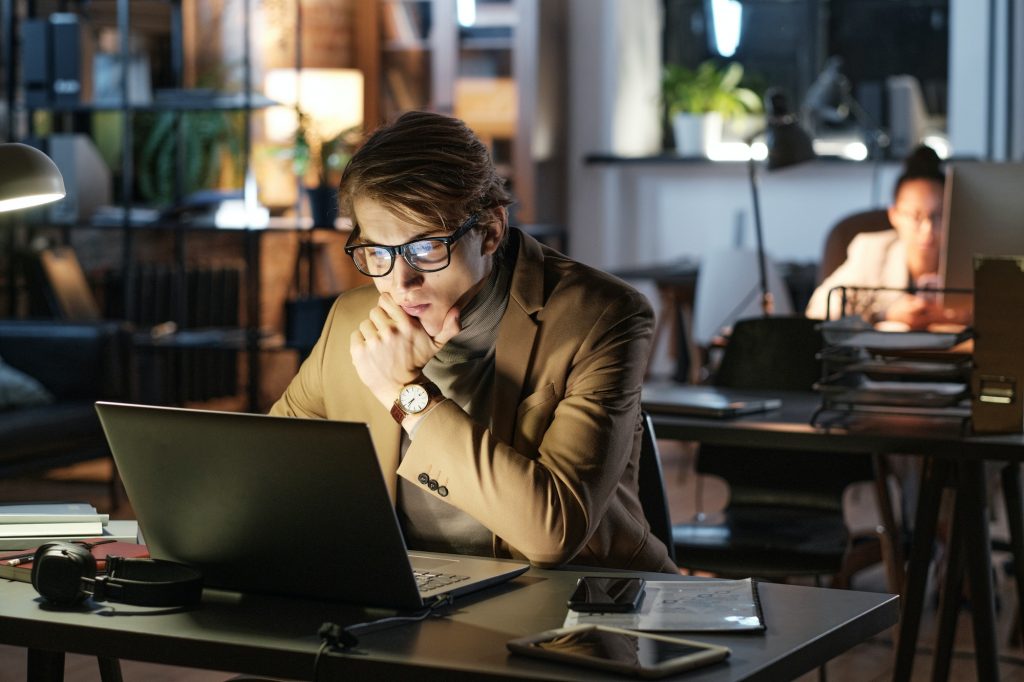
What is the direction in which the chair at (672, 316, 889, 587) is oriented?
toward the camera

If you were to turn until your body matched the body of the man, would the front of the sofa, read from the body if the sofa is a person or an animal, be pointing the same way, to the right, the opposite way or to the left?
to the left

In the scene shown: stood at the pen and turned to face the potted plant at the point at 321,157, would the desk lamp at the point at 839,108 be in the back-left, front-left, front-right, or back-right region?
front-right

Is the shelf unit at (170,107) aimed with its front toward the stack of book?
yes

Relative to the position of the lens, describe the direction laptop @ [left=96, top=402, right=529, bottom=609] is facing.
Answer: facing away from the viewer and to the right of the viewer

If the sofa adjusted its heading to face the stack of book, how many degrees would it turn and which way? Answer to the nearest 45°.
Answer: approximately 45° to its right

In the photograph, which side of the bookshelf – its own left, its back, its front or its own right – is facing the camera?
front

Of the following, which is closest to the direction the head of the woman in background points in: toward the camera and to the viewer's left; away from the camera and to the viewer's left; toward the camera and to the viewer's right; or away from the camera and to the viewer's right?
toward the camera and to the viewer's right

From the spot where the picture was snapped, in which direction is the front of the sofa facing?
facing the viewer and to the right of the viewer

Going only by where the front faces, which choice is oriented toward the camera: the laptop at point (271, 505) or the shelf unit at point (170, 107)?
the shelf unit

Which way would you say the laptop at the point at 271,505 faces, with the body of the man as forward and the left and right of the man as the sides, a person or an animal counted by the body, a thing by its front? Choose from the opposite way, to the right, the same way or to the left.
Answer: the opposite way

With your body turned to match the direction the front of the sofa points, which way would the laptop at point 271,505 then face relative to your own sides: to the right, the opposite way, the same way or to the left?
to the left

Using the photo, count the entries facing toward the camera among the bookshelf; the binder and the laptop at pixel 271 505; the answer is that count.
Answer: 2

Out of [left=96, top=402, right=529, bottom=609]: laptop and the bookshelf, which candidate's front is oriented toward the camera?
the bookshelf

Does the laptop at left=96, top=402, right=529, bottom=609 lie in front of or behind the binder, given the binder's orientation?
in front
